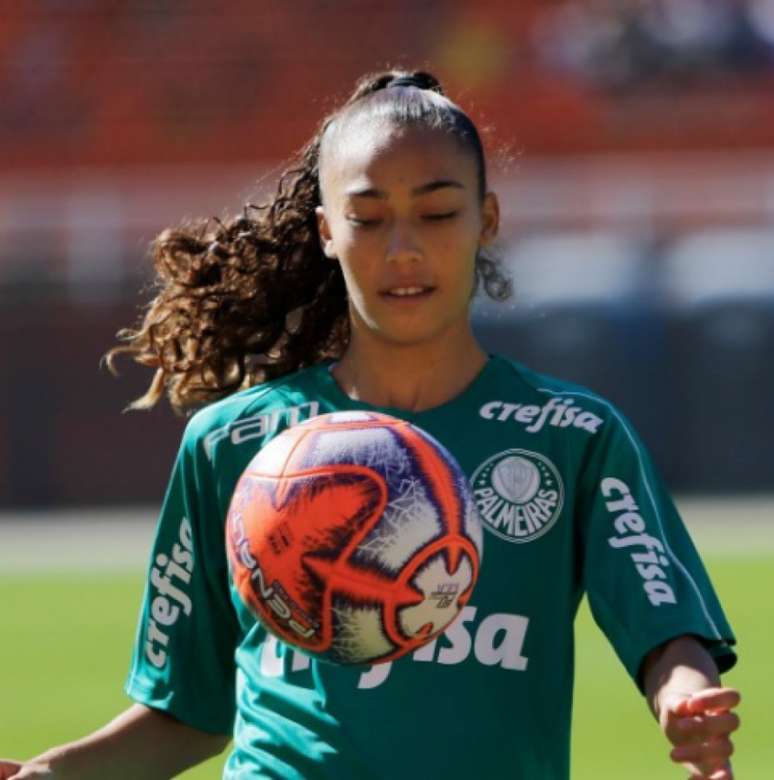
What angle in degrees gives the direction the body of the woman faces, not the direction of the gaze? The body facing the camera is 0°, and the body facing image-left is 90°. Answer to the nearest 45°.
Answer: approximately 0°
